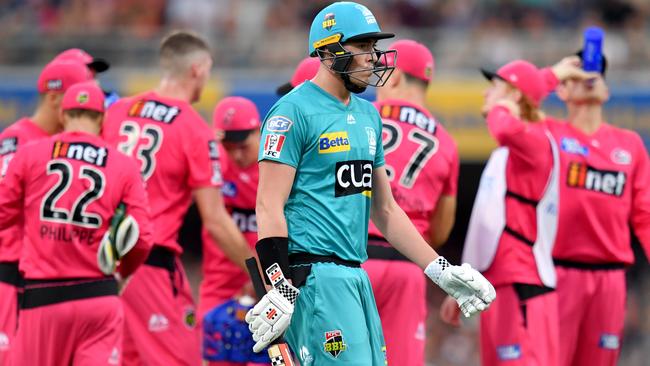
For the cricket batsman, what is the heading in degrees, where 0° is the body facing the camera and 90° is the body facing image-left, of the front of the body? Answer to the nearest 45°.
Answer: approximately 315°
